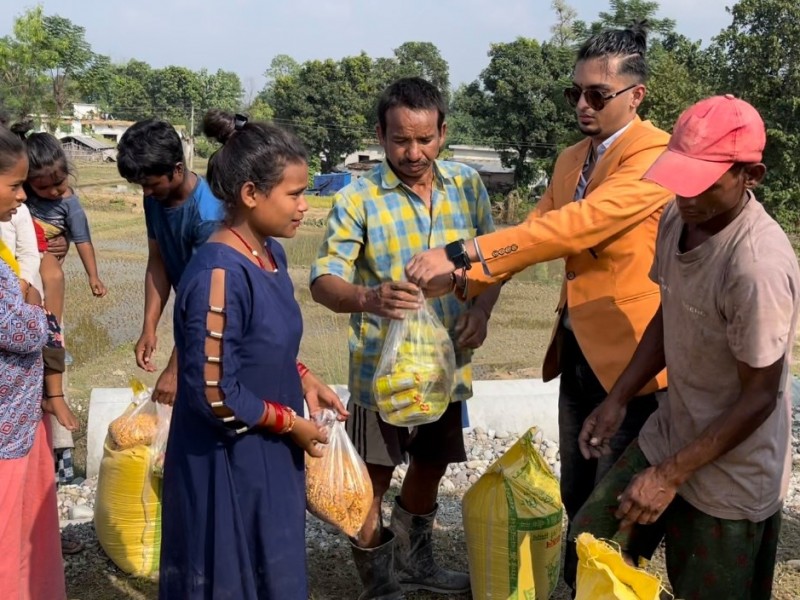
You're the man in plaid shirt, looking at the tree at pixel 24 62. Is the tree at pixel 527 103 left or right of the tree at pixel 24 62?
right

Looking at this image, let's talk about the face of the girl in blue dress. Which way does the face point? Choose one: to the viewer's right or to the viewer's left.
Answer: to the viewer's right

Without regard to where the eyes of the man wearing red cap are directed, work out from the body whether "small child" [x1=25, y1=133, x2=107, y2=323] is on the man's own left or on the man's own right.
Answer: on the man's own right

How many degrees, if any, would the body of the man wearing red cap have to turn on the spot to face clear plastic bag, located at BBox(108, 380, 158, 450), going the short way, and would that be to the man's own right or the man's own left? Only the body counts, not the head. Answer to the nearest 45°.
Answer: approximately 45° to the man's own right

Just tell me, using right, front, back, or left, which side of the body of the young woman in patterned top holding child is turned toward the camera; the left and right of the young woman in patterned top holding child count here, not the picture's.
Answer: right

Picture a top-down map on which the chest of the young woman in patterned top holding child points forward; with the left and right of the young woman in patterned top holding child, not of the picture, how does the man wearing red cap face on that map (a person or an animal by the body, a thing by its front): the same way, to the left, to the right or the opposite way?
the opposite way

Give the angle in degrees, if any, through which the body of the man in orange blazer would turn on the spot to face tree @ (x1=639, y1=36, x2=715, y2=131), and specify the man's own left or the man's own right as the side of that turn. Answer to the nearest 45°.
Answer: approximately 135° to the man's own right

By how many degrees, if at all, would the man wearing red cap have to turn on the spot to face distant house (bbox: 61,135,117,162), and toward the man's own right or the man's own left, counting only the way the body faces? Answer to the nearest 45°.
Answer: approximately 90° to the man's own right

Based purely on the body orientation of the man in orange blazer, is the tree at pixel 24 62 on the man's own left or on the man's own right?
on the man's own right
